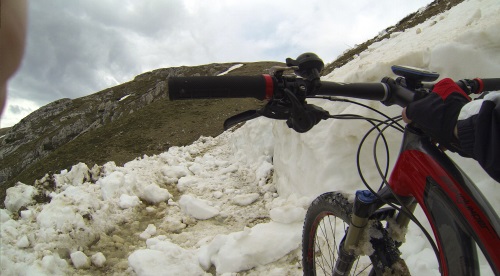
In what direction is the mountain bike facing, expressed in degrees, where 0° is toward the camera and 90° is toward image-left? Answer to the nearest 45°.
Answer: approximately 135°

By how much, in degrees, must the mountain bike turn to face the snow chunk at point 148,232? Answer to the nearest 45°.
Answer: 0° — it already faces it

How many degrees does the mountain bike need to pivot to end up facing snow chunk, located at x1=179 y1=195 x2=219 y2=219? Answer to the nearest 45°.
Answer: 0° — it already faces it

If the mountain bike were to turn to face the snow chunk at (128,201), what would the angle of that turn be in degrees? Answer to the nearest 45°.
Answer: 0° — it already faces it
